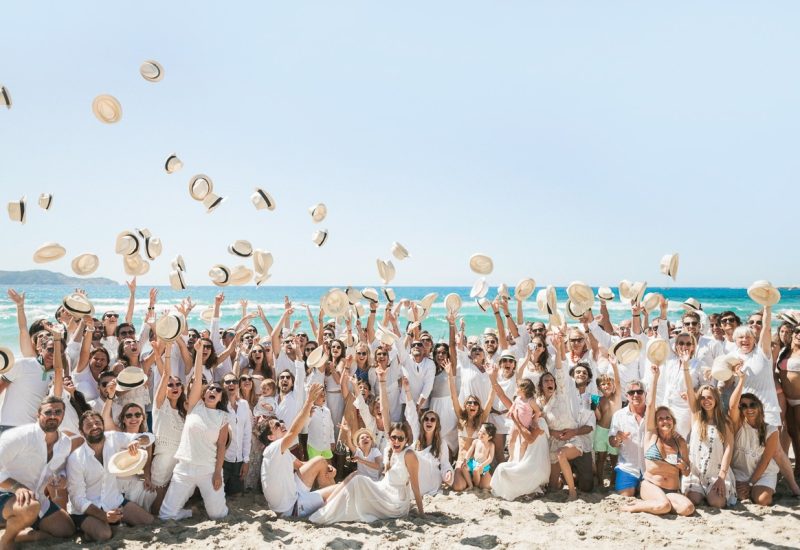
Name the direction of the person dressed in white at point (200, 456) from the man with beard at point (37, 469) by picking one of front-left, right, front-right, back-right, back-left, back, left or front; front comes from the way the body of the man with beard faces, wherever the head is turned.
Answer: front-left

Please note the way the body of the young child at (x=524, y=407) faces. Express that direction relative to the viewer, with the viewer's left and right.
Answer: facing the viewer and to the left of the viewer

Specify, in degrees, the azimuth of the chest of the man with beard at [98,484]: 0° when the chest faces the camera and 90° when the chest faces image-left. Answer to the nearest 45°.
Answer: approximately 315°

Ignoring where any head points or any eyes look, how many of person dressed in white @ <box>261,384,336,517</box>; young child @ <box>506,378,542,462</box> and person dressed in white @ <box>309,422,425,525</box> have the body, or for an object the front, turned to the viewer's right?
1

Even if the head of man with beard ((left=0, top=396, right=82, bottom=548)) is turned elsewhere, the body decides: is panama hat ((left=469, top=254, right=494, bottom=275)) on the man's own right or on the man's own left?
on the man's own left

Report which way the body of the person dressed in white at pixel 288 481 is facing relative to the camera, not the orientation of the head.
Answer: to the viewer's right

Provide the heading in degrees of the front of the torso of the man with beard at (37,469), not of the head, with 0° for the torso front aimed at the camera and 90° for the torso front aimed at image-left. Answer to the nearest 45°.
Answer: approximately 315°

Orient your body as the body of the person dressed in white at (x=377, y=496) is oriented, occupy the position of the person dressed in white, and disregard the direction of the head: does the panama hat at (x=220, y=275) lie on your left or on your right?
on your right

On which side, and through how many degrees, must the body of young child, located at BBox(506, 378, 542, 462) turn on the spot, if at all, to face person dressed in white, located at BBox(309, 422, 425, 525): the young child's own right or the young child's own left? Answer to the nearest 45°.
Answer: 0° — they already face them

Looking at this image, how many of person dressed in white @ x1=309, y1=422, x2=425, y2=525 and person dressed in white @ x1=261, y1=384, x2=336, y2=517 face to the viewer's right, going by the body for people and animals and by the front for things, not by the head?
1

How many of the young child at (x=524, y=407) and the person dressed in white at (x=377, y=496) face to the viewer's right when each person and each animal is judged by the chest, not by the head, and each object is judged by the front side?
0

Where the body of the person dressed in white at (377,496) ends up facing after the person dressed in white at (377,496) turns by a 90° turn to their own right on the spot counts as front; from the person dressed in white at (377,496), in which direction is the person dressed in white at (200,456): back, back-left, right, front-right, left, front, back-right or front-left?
front-left
